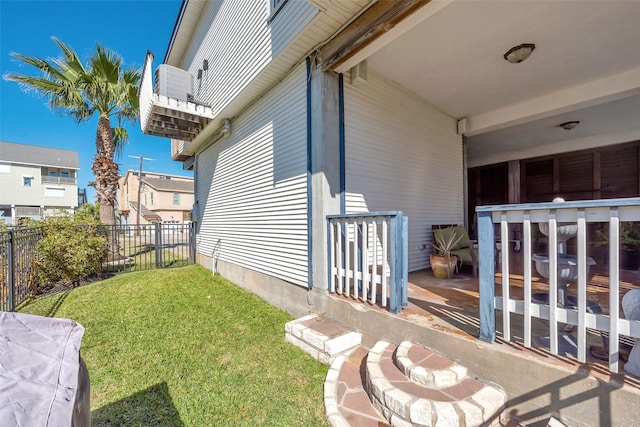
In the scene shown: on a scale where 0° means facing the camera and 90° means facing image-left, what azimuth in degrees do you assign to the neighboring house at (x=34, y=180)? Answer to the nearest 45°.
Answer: approximately 0°

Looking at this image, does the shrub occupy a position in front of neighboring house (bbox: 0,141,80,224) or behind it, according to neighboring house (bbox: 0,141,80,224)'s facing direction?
in front

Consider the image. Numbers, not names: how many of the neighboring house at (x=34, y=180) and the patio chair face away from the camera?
0

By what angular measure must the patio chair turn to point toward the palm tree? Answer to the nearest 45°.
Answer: approximately 135° to its right

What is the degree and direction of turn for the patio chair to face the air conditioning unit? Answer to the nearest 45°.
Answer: approximately 135° to its right

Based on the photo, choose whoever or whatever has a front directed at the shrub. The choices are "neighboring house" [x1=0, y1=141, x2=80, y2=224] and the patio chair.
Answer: the neighboring house

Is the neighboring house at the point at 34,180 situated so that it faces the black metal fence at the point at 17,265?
yes

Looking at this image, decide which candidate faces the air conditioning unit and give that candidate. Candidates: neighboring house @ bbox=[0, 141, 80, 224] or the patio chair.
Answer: the neighboring house

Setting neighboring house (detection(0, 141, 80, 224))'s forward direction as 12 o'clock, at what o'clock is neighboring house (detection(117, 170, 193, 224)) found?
neighboring house (detection(117, 170, 193, 224)) is roughly at 9 o'clock from neighboring house (detection(0, 141, 80, 224)).

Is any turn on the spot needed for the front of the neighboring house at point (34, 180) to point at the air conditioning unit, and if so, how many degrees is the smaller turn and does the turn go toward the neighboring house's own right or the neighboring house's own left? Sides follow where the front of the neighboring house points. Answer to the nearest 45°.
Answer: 0° — it already faces it

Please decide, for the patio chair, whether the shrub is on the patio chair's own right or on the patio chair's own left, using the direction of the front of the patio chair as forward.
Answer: on the patio chair's own right

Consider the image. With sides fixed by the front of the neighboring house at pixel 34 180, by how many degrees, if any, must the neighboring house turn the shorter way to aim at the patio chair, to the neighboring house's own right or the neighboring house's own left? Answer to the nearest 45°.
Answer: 0° — it already faces it
